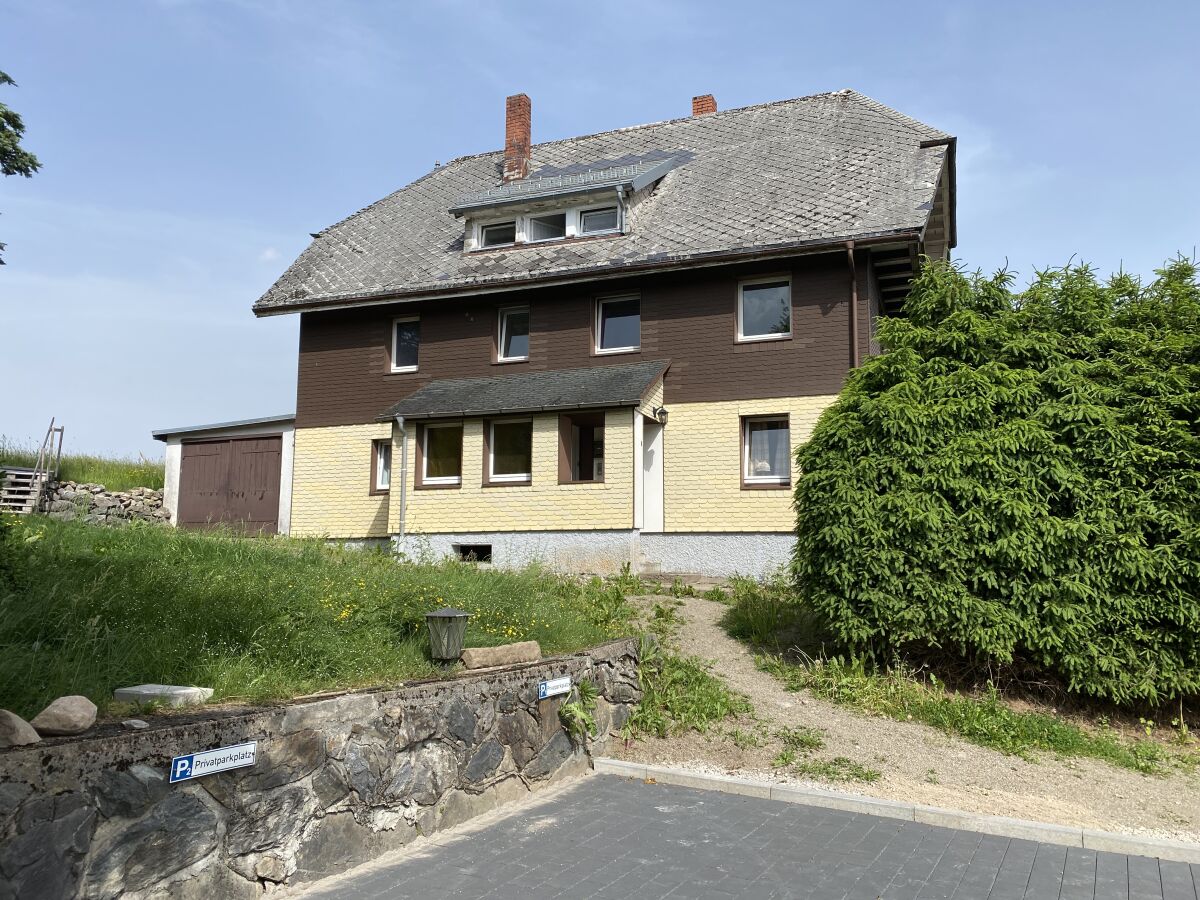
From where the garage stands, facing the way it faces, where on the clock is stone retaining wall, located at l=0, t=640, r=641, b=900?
The stone retaining wall is roughly at 12 o'clock from the garage.

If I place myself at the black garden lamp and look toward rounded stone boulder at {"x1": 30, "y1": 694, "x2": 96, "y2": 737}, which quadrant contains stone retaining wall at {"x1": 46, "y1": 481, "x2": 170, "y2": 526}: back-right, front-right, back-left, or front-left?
back-right

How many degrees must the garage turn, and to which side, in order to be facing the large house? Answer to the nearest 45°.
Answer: approximately 45° to its left

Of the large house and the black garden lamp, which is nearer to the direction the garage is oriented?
the black garden lamp

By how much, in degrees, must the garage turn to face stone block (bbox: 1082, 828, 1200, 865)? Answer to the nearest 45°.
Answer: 0° — it already faces it

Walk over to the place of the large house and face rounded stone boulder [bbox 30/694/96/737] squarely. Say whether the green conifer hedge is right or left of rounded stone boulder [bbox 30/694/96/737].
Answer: left

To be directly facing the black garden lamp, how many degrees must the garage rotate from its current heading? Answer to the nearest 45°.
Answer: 0° — it already faces it

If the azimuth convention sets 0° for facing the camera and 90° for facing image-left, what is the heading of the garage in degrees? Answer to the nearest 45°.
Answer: approximately 0°
